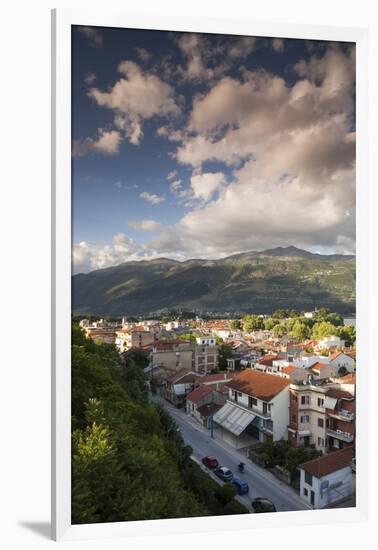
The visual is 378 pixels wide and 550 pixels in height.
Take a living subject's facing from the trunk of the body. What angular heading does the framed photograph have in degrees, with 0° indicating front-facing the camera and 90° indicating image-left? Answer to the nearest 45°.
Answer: approximately 315°
